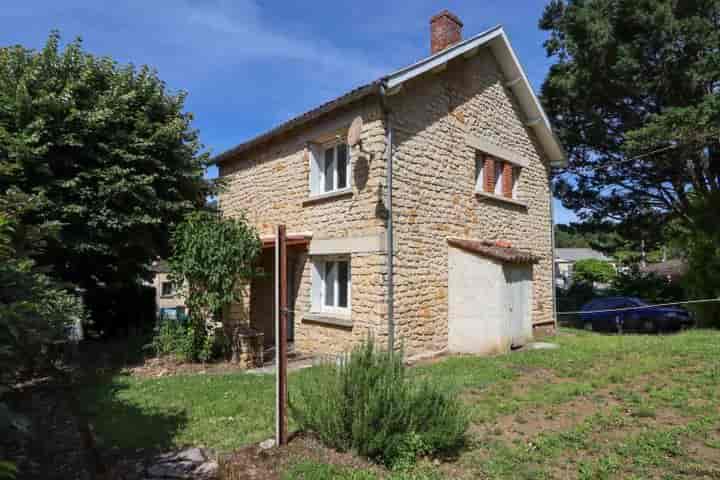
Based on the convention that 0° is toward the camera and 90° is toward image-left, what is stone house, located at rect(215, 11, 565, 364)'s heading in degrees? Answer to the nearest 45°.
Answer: approximately 45°

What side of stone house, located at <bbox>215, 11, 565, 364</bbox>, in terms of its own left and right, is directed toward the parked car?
back

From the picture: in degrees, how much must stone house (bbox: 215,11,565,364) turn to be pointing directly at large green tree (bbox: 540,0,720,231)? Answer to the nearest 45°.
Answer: approximately 180°

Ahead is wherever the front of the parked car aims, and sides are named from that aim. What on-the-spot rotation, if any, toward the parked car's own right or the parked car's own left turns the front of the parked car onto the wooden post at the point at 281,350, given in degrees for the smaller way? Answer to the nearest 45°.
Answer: approximately 90° to the parked car's own right

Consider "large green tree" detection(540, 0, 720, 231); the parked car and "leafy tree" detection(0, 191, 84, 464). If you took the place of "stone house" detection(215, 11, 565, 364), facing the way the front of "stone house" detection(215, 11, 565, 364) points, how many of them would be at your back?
2

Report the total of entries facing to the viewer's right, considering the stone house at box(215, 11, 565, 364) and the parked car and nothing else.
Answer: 1

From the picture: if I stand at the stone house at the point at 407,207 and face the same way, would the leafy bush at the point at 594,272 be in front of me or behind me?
behind

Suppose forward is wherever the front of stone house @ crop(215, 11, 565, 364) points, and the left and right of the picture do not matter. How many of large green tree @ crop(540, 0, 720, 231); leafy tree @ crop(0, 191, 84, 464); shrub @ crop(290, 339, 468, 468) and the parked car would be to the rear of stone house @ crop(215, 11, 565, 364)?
2

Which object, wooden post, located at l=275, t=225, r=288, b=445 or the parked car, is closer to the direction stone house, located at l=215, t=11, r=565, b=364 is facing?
the wooden post

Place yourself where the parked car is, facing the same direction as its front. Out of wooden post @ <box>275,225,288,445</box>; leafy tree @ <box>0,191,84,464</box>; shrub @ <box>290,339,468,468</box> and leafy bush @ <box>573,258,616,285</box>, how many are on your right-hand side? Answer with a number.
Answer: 3

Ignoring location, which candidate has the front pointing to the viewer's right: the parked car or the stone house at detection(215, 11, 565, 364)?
the parked car

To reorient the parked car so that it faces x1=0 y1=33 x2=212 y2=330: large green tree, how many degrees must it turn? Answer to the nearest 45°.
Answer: approximately 135° to its right

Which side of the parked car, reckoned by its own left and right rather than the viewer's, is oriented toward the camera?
right
